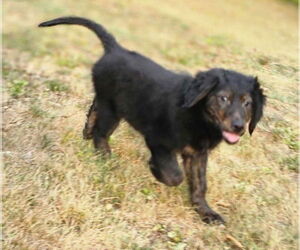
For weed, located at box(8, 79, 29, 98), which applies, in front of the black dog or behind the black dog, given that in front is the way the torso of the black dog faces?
behind

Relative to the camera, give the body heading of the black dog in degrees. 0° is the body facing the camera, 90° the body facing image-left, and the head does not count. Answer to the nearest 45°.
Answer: approximately 315°

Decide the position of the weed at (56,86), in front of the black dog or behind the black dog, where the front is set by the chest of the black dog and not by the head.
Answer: behind

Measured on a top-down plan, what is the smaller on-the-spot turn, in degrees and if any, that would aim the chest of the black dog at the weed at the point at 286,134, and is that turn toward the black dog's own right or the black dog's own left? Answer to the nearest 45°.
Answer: approximately 90° to the black dog's own left

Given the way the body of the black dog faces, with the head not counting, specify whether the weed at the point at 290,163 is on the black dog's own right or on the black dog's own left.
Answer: on the black dog's own left
